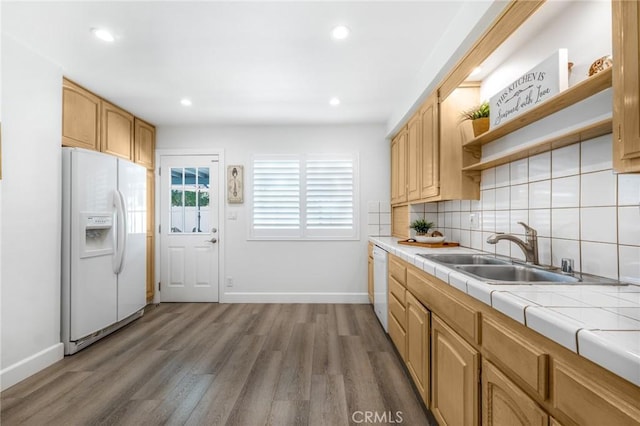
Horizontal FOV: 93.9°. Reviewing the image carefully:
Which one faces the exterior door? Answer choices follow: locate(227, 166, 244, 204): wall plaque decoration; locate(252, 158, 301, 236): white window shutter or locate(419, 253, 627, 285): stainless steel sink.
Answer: the stainless steel sink

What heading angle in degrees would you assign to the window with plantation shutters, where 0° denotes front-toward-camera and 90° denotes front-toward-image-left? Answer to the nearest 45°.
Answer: approximately 0°

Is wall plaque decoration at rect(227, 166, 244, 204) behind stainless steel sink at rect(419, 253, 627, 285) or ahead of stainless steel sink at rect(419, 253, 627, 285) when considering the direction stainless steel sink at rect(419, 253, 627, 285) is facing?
ahead

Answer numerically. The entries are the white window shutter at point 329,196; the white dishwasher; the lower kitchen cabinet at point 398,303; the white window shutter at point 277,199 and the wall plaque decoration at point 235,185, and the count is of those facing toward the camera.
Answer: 3

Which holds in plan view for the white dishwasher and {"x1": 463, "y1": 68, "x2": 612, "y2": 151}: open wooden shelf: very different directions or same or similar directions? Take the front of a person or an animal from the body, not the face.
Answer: same or similar directions

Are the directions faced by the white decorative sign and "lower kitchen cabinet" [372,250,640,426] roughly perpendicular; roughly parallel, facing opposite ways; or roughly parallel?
roughly parallel

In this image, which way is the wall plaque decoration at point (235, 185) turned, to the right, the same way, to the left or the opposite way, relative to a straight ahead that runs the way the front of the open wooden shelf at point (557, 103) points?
to the left

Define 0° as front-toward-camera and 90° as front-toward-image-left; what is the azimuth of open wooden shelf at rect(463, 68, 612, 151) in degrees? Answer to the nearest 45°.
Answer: approximately 45°

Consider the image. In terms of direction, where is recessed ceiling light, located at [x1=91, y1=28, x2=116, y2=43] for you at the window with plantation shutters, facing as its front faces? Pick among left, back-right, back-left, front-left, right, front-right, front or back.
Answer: front-right

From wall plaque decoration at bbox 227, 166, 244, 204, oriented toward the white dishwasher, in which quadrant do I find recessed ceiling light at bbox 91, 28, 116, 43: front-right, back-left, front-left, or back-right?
front-right

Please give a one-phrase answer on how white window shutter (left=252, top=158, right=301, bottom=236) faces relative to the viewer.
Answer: facing the viewer

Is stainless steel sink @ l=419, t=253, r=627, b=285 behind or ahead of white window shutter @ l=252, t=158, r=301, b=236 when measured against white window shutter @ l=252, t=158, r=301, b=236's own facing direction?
ahead

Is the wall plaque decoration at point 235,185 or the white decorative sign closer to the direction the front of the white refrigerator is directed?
the white decorative sign

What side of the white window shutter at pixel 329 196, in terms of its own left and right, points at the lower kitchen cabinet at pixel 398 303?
front

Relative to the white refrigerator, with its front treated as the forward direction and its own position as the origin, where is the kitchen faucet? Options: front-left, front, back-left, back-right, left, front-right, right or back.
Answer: front
